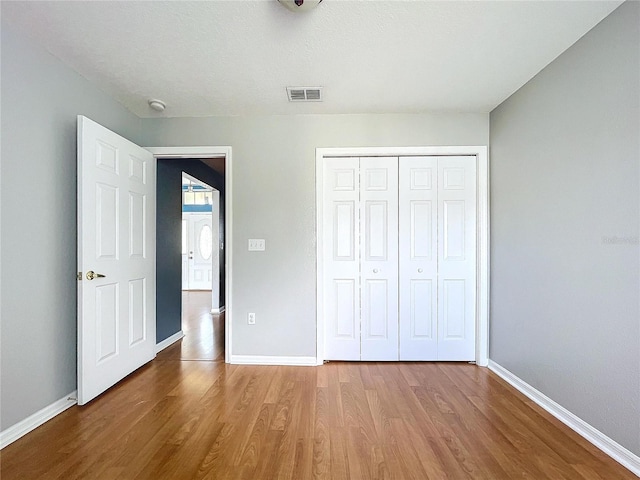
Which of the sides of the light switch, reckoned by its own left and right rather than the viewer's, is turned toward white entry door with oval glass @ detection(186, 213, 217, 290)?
back

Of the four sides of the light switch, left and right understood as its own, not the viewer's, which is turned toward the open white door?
right

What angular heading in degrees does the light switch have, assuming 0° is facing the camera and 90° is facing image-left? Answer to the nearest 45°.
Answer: approximately 0°

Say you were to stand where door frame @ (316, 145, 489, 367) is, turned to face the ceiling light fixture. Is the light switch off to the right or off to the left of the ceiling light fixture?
right

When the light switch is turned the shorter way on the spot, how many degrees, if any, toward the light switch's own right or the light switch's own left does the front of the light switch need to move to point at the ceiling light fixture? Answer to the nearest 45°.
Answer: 0° — it already faces it

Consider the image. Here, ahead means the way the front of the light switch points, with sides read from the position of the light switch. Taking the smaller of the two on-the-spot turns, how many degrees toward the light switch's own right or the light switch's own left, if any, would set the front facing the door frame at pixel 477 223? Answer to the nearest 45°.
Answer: approximately 90° to the light switch's own left

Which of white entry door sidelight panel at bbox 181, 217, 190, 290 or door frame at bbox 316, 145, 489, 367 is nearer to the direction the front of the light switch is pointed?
the door frame

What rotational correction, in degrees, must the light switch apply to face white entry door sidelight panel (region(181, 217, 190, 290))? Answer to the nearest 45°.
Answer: approximately 180°
